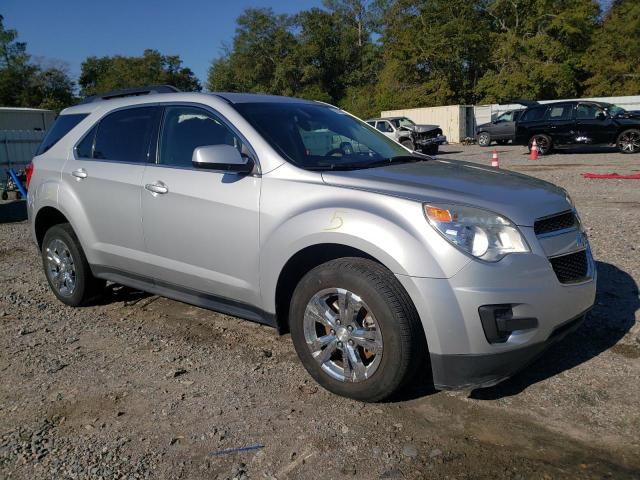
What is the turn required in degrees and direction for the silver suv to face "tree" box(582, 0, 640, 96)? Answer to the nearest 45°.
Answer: approximately 90° to its left

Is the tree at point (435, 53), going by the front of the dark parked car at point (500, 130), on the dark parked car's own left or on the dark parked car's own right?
on the dark parked car's own right

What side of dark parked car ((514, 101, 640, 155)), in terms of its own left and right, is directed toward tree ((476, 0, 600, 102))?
left

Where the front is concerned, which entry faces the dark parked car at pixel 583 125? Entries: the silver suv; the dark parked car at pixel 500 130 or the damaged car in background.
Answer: the damaged car in background

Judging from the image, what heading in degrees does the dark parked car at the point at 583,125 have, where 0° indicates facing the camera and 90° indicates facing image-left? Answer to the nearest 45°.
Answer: approximately 270°

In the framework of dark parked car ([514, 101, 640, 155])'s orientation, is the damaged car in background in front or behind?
behind

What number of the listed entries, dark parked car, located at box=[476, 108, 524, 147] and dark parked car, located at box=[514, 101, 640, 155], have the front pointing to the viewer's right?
1

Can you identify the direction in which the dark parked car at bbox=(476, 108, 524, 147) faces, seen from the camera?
facing to the left of the viewer

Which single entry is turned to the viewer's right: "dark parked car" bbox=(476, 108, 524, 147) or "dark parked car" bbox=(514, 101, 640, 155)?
"dark parked car" bbox=(514, 101, 640, 155)

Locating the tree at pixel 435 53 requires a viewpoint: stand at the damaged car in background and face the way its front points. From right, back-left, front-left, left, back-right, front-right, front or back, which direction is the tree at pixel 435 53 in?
back-left
